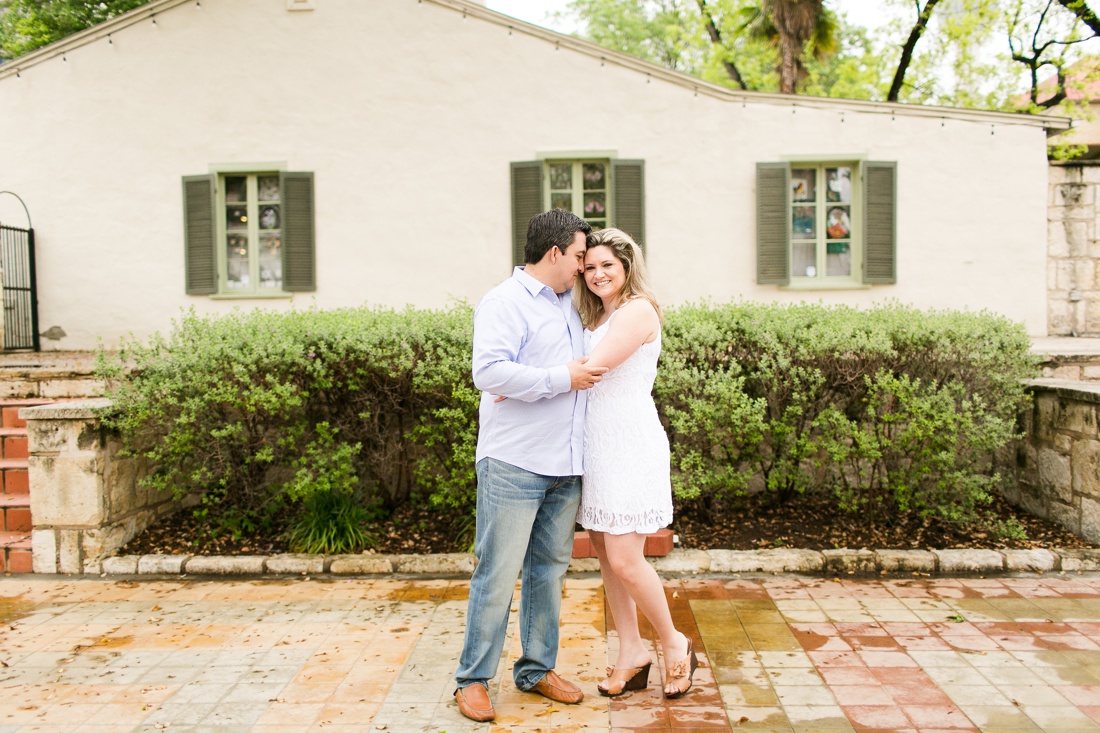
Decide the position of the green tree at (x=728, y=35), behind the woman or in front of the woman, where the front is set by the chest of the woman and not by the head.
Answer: behind

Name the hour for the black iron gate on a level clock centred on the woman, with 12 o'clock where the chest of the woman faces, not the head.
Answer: The black iron gate is roughly at 3 o'clock from the woman.

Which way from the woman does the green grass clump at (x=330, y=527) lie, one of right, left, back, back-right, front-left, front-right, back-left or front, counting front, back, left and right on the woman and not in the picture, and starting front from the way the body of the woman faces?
right

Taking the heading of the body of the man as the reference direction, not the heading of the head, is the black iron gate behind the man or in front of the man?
behind

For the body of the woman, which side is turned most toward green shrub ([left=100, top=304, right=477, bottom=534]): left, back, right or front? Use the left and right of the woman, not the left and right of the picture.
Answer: right

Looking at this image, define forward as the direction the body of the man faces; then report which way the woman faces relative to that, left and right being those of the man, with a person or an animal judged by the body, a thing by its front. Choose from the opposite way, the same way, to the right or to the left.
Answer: to the right

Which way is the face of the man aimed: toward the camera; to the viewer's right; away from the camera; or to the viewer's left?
to the viewer's right

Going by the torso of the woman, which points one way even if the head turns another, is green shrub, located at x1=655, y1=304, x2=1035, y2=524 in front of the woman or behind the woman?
behind

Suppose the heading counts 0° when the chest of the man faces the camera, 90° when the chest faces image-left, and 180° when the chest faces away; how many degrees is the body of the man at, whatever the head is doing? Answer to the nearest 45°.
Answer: approximately 315°

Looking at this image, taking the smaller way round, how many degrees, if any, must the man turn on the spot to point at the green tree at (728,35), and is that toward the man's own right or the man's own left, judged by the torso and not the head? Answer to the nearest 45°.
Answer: approximately 135° to the man's own left

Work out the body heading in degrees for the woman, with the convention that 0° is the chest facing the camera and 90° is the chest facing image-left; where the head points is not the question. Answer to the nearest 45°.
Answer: approximately 45°
